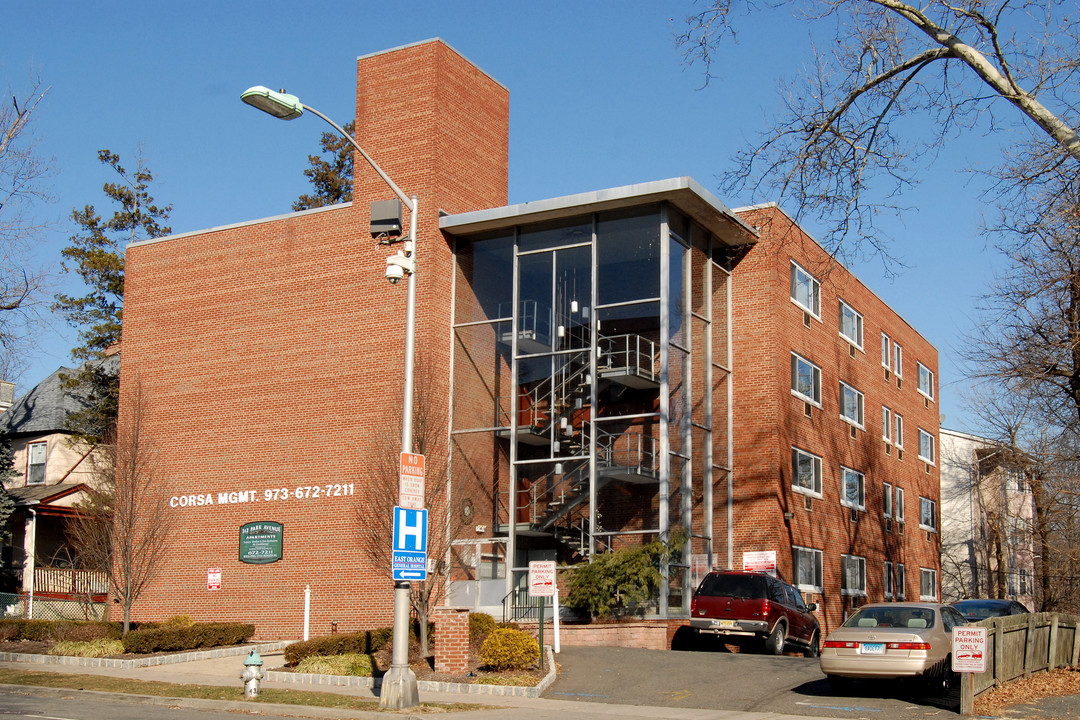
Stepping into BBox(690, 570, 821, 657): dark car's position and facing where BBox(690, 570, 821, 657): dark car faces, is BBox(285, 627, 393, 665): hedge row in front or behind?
behind

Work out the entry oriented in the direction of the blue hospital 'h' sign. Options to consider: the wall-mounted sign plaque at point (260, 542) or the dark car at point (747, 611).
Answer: the wall-mounted sign plaque

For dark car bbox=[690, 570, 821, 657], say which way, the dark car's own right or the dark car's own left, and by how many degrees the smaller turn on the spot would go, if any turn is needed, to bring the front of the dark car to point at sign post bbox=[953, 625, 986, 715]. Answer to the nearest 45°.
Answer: approximately 135° to the dark car's own right

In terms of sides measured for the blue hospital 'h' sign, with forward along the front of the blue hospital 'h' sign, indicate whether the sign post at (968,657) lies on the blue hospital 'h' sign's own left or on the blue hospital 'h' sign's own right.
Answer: on the blue hospital 'h' sign's own left

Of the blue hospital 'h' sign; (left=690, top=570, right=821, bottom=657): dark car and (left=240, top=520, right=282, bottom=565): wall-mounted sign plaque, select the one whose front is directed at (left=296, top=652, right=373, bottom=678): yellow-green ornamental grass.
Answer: the wall-mounted sign plaque

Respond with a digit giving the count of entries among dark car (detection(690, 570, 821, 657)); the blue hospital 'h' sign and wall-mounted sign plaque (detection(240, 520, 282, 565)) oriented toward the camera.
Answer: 2

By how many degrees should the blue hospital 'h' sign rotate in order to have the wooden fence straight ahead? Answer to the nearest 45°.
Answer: approximately 90° to its left

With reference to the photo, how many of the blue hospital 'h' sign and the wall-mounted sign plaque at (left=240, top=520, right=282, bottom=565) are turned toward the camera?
2

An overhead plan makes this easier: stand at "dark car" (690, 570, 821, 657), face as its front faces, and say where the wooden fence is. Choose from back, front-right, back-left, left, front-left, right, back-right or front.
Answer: right

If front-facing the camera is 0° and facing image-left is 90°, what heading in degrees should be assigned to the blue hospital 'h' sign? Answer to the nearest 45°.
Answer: approximately 0°
